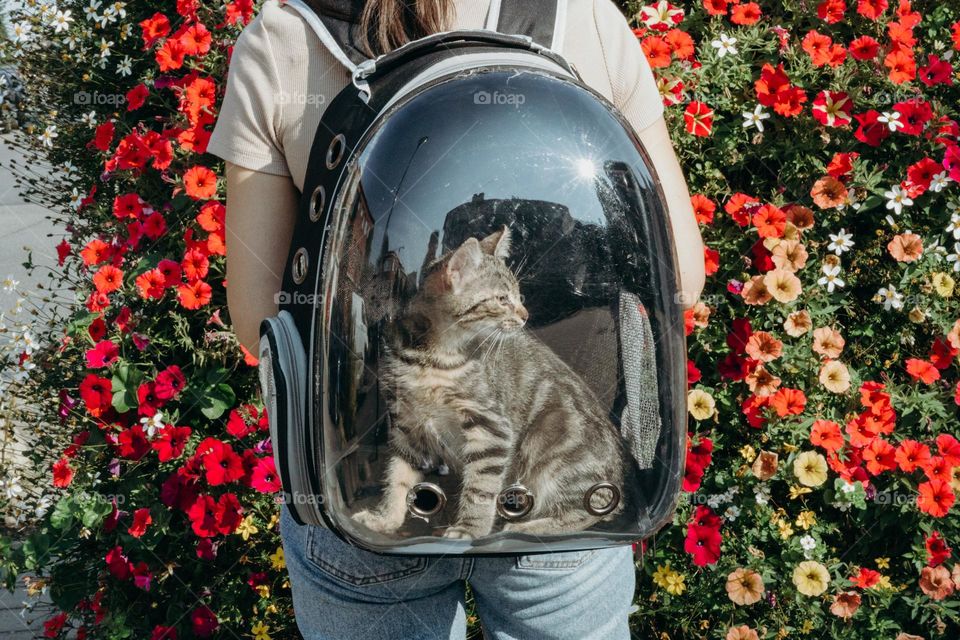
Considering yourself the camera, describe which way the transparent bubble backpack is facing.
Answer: facing the viewer

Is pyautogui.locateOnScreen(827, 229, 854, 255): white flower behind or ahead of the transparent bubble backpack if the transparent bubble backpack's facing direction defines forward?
behind

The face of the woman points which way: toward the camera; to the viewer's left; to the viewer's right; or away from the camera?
away from the camera

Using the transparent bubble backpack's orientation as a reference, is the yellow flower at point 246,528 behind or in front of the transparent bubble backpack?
behind

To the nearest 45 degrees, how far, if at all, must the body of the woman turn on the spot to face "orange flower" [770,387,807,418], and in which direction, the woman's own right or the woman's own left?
approximately 45° to the woman's own right

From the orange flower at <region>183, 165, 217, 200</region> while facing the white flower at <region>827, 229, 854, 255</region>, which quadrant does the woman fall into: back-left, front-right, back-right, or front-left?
front-right

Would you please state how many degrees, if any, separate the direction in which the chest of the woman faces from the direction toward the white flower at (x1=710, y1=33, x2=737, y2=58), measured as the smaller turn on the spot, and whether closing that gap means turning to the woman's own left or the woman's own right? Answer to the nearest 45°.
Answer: approximately 45° to the woman's own right

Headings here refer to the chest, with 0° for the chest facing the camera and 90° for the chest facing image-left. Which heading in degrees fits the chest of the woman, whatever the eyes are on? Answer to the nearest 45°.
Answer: approximately 180°

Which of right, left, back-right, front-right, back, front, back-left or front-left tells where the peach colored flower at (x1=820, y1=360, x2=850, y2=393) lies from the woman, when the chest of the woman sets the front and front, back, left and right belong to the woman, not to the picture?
front-right

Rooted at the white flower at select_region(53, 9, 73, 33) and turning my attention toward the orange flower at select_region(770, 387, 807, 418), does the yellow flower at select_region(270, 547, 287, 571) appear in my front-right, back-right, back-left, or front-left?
front-right
